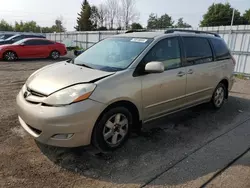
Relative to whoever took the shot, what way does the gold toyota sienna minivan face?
facing the viewer and to the left of the viewer

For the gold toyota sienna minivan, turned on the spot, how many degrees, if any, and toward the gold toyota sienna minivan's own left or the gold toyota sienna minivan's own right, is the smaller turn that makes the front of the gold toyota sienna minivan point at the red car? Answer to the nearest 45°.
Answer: approximately 90° to the gold toyota sienna minivan's own right

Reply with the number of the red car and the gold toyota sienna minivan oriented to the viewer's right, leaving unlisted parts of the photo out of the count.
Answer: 0

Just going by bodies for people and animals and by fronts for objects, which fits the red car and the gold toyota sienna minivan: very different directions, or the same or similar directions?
same or similar directions

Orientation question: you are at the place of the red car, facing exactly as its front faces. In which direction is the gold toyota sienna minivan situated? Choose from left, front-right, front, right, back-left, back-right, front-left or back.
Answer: left

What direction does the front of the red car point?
to the viewer's left
